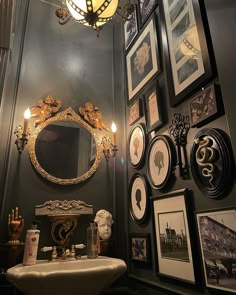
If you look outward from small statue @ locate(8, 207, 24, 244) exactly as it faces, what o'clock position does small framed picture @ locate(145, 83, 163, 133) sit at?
The small framed picture is roughly at 10 o'clock from the small statue.

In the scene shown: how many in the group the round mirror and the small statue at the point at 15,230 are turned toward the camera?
2

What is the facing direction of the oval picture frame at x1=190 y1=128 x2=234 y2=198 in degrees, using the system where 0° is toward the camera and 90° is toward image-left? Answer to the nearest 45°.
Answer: approximately 45°

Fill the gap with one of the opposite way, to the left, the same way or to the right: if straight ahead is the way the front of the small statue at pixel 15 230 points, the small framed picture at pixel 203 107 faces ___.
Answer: to the right

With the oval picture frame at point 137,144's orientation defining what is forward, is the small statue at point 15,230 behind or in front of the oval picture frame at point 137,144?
in front

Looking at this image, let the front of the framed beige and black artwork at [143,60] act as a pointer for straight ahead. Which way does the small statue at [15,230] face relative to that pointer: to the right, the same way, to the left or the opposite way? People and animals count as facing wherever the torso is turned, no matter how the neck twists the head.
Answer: to the left

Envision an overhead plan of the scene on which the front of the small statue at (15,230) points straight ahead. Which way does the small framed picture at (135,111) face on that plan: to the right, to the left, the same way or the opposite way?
to the right
